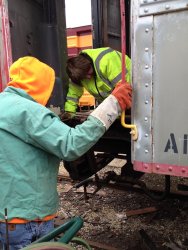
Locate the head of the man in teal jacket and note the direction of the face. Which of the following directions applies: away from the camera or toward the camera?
away from the camera

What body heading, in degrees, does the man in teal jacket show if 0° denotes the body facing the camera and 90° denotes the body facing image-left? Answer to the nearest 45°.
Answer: approximately 225°
